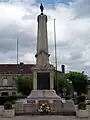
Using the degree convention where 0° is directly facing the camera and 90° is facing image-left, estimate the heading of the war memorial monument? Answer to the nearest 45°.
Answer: approximately 0°
